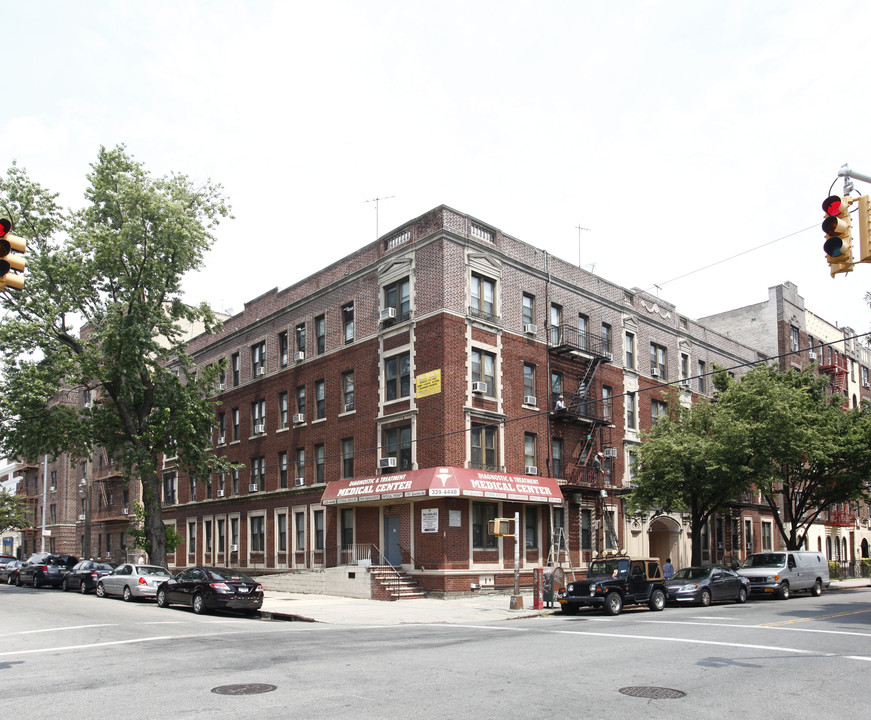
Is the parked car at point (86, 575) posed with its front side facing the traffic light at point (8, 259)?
no

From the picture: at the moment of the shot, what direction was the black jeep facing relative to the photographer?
facing the viewer and to the left of the viewer

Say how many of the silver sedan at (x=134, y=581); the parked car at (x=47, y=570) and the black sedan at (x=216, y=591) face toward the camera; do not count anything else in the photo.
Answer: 0

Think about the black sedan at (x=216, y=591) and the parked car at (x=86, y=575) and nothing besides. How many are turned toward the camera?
0

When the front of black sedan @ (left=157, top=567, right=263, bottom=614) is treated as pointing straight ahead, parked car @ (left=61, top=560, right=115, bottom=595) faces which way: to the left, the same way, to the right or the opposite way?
the same way

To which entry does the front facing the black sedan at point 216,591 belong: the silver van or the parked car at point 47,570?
the silver van

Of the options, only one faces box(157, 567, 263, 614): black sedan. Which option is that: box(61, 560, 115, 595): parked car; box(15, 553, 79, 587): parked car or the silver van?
the silver van

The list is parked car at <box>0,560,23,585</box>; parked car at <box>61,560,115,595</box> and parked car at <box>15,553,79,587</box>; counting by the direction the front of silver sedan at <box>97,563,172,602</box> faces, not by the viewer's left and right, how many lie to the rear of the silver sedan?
0

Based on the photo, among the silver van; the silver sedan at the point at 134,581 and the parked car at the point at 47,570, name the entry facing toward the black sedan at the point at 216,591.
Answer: the silver van

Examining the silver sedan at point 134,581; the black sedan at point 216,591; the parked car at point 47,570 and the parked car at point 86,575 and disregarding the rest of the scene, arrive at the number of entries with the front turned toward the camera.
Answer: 0

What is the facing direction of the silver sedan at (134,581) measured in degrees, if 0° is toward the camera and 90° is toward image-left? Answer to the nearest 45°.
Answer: approximately 135°

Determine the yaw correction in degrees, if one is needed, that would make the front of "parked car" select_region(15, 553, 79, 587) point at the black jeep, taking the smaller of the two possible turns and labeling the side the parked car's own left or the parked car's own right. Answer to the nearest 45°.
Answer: approximately 180°

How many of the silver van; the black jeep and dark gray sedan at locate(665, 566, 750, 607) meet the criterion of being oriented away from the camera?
0

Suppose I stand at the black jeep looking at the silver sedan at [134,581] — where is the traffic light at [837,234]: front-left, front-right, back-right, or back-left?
back-left

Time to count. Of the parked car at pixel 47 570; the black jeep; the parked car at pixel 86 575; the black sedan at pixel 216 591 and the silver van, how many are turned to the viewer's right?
0

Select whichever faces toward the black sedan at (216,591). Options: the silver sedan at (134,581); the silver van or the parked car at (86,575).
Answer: the silver van

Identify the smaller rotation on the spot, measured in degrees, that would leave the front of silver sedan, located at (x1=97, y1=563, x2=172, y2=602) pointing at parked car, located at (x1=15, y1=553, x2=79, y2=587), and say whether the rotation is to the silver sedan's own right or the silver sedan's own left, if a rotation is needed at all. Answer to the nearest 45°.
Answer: approximately 45° to the silver sedan's own right

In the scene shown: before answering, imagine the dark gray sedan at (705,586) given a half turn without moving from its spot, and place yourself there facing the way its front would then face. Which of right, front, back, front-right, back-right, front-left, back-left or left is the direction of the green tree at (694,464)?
front-left
